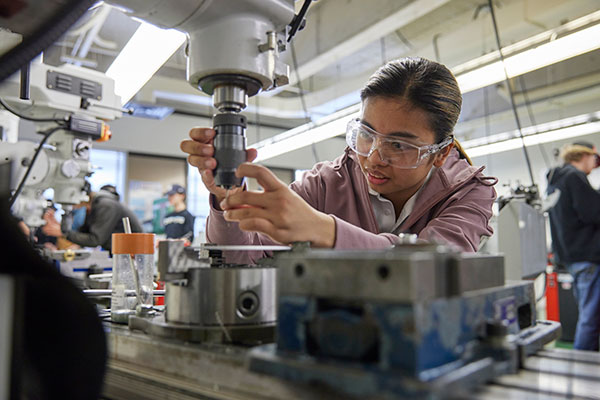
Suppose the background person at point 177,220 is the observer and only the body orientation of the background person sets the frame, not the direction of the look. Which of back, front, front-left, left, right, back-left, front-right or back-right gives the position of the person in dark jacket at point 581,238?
left

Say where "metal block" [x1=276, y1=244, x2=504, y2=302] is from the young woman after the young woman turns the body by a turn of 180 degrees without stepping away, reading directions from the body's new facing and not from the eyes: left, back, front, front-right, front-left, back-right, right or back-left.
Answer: back-right

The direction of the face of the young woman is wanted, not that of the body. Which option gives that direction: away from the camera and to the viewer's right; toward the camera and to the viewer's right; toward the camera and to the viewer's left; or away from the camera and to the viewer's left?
toward the camera and to the viewer's left

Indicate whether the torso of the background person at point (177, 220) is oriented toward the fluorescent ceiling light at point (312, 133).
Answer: no

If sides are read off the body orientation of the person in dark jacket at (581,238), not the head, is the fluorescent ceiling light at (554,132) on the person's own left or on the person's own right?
on the person's own left

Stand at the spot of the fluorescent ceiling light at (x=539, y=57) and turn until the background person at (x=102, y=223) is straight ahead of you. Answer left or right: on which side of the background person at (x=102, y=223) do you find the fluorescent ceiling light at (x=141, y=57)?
left

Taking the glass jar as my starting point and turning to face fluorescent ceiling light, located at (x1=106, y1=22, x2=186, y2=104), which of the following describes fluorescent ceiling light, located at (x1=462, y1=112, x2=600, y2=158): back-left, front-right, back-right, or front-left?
front-right

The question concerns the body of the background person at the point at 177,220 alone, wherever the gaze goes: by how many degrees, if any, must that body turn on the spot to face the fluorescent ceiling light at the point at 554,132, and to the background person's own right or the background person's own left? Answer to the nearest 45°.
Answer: approximately 90° to the background person's own left

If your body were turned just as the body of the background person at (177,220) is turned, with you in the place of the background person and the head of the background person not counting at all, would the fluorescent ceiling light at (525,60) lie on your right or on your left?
on your left

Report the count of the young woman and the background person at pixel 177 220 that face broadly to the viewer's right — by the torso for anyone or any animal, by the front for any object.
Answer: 0

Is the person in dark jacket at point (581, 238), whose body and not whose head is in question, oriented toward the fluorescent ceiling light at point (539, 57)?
no

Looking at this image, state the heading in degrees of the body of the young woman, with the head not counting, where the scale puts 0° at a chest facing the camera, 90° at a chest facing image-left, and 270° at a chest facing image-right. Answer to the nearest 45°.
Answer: approximately 45°
